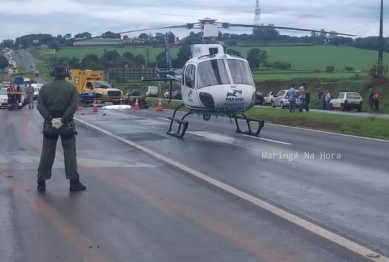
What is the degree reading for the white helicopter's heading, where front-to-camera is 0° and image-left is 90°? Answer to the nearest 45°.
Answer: approximately 315°

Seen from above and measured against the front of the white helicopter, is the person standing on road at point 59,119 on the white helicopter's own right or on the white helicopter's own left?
on the white helicopter's own right

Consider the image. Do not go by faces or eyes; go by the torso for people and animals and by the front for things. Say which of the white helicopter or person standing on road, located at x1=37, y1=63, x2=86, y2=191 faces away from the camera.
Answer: the person standing on road

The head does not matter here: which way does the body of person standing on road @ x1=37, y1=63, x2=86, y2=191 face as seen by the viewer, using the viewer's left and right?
facing away from the viewer

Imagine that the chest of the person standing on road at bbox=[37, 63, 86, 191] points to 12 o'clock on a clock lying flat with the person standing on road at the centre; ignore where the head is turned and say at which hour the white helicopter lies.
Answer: The white helicopter is roughly at 1 o'clock from the person standing on road.

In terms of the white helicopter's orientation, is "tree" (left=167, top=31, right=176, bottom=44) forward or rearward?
rearward

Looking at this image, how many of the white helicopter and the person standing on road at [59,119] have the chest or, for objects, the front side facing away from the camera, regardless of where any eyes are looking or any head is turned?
1
